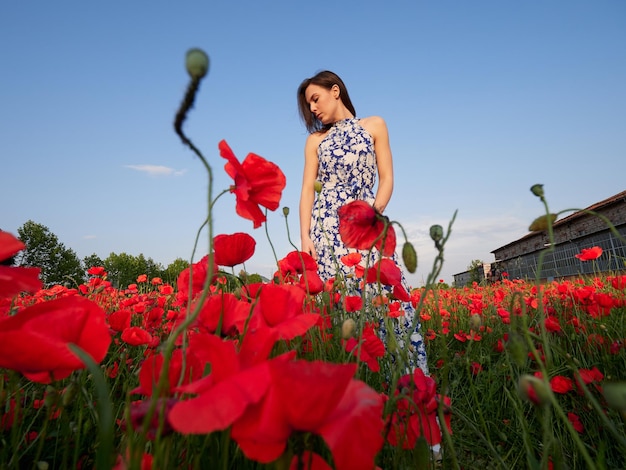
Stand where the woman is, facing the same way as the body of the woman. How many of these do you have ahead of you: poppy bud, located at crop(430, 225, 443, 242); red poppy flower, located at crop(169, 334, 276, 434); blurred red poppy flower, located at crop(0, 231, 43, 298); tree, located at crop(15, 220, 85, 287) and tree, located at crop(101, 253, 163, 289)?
3

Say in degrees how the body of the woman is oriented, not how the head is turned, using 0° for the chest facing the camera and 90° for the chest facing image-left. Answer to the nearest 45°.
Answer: approximately 0°

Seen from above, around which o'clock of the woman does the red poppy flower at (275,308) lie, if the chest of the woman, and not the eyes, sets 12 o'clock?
The red poppy flower is roughly at 12 o'clock from the woman.

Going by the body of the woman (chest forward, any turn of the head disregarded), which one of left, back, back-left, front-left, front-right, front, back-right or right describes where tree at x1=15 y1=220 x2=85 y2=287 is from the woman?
back-right

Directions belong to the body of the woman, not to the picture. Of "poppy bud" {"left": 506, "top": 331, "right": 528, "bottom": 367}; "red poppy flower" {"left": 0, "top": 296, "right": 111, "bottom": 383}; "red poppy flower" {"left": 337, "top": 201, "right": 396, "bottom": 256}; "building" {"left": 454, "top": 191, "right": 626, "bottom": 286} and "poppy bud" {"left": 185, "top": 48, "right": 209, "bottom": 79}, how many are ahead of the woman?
4

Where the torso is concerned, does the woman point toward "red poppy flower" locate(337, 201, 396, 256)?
yes

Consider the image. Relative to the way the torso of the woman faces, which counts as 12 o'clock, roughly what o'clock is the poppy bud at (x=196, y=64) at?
The poppy bud is roughly at 12 o'clock from the woman.
